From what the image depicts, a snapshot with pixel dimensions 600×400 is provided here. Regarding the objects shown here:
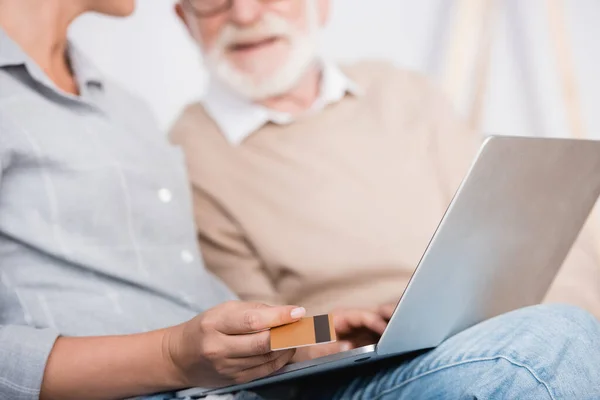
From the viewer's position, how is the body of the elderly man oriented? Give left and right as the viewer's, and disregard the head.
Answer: facing the viewer and to the left of the viewer

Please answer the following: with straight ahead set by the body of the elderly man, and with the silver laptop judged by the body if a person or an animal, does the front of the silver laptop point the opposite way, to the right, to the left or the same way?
to the right

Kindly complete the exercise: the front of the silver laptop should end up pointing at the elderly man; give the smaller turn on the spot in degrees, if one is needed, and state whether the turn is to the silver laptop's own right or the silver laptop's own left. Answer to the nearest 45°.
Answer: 0° — it already faces them

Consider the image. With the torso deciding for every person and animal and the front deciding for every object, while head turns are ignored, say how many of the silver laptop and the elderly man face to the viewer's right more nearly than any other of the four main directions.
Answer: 0

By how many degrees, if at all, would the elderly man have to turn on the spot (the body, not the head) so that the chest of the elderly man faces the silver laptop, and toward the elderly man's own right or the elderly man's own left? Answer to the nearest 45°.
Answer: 0° — they already face it

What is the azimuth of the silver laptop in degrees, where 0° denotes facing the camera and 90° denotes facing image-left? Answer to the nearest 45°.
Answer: approximately 135°
